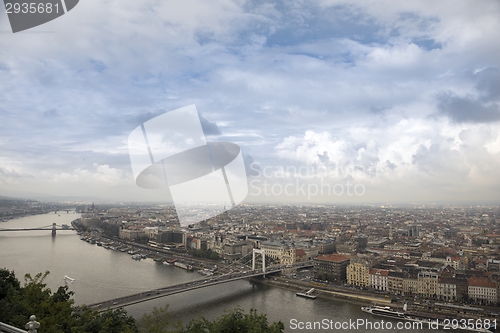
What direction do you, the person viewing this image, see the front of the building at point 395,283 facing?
facing the viewer and to the left of the viewer

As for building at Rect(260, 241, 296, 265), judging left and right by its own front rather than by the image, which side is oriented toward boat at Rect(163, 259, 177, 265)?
right

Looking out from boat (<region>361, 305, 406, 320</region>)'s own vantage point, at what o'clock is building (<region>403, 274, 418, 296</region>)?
The building is roughly at 2 o'clock from the boat.

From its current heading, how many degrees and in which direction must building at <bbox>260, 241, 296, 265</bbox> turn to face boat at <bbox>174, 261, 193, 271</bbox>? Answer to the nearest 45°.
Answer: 0° — it already faces it

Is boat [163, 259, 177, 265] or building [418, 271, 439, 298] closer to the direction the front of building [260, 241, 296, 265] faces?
the boat

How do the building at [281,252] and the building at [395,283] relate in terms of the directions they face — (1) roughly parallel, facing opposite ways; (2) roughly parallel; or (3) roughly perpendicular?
roughly parallel

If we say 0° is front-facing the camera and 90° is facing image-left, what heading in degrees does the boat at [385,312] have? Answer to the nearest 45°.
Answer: approximately 135°

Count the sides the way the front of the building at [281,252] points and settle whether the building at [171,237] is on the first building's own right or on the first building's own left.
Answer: on the first building's own right

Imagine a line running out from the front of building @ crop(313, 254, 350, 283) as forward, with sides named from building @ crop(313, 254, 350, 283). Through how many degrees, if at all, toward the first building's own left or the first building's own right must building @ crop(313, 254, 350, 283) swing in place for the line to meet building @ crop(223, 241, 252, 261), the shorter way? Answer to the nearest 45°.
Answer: approximately 90° to the first building's own right
